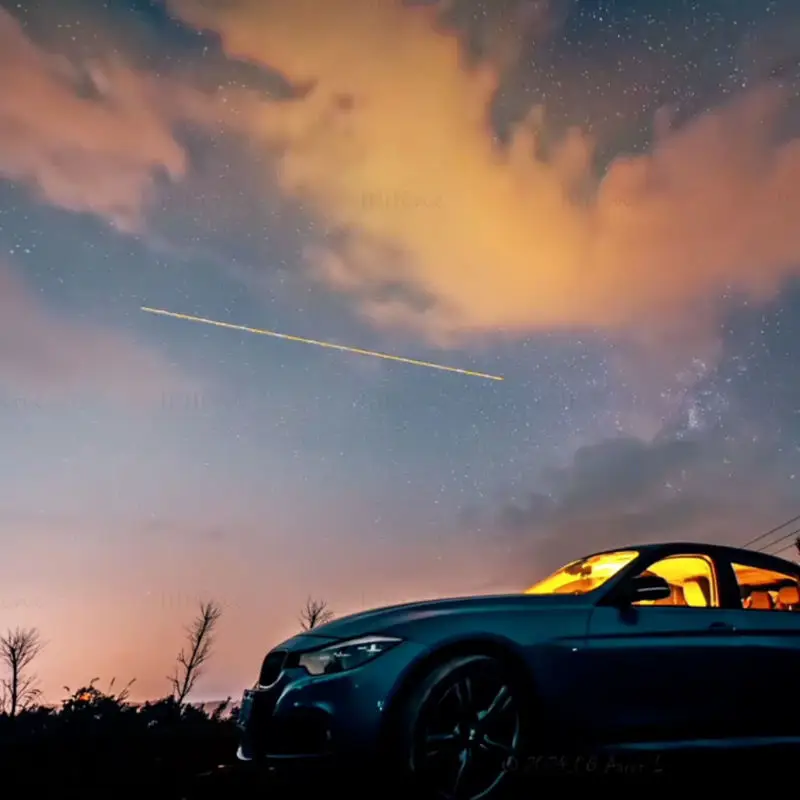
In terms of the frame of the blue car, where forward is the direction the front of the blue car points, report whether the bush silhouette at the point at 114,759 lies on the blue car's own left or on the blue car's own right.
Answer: on the blue car's own right

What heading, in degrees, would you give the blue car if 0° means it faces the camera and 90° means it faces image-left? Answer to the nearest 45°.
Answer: approximately 45°
